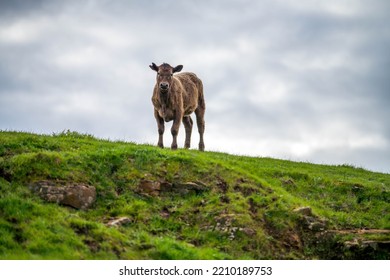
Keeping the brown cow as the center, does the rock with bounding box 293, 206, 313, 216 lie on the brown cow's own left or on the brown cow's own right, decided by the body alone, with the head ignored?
on the brown cow's own left

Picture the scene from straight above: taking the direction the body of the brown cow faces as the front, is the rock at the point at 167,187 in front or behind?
in front

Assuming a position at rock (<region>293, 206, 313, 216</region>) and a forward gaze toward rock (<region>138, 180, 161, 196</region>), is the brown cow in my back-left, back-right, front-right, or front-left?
front-right

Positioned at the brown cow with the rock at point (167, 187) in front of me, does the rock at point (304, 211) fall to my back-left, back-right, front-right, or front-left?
front-left

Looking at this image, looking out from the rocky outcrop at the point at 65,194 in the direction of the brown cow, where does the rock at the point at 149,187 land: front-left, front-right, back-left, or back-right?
front-right

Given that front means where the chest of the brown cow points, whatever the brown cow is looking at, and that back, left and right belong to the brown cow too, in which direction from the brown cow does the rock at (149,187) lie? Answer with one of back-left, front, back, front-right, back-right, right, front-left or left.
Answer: front-left

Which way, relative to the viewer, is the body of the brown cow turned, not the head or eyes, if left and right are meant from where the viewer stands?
facing the viewer and to the left of the viewer

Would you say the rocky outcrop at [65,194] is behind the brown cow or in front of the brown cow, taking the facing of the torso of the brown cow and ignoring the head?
in front

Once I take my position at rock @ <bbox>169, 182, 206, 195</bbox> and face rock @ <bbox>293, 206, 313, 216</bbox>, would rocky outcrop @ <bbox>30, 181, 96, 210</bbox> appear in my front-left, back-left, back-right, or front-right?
back-right

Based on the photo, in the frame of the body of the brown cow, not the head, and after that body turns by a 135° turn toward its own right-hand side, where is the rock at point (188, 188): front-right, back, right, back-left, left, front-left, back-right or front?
back
